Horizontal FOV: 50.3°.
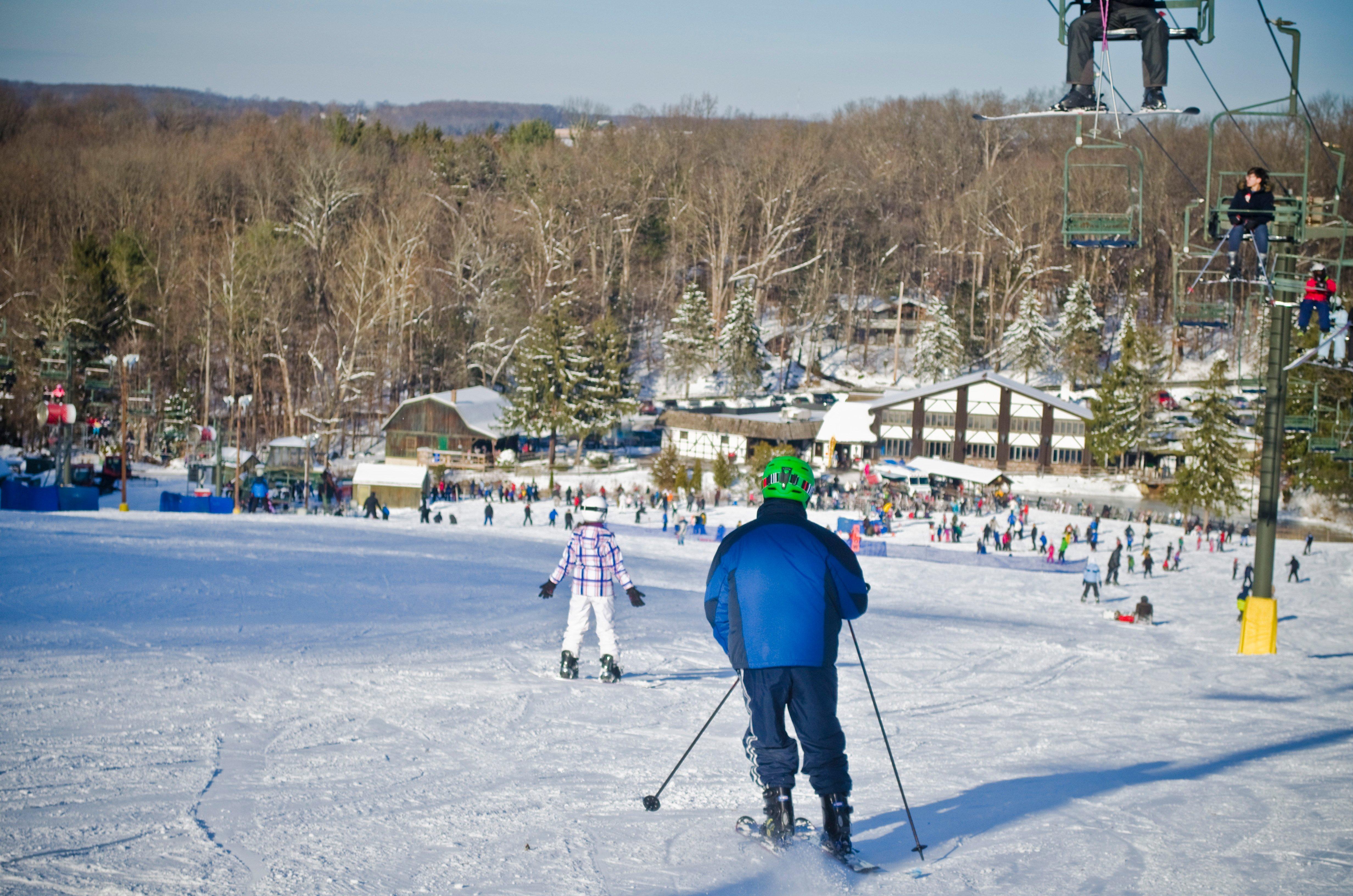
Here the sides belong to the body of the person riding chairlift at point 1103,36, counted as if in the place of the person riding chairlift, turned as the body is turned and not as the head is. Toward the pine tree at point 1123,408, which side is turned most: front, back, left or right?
back

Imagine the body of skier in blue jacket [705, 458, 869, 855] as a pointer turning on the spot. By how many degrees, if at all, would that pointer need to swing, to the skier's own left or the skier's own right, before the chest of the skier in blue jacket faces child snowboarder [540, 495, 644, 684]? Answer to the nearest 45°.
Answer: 0° — they already face them

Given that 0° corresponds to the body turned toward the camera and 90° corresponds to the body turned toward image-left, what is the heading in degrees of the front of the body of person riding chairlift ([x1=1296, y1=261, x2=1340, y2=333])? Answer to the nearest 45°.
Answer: approximately 0°

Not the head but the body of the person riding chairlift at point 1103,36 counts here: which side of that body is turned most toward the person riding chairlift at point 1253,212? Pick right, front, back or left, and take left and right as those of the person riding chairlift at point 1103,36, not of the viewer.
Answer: back

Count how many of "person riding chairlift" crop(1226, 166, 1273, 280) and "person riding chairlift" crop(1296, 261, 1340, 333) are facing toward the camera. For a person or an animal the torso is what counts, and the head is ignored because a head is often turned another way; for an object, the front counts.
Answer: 2

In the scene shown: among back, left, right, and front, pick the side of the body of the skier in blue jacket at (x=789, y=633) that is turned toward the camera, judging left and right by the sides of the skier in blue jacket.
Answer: back

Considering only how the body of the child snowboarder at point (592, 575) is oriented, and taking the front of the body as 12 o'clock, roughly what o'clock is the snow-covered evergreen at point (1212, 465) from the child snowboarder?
The snow-covered evergreen is roughly at 1 o'clock from the child snowboarder.

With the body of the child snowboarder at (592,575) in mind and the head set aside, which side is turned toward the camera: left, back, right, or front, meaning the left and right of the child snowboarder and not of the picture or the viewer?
back

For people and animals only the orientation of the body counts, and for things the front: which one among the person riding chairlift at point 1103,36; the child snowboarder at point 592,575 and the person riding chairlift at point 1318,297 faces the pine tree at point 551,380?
the child snowboarder
